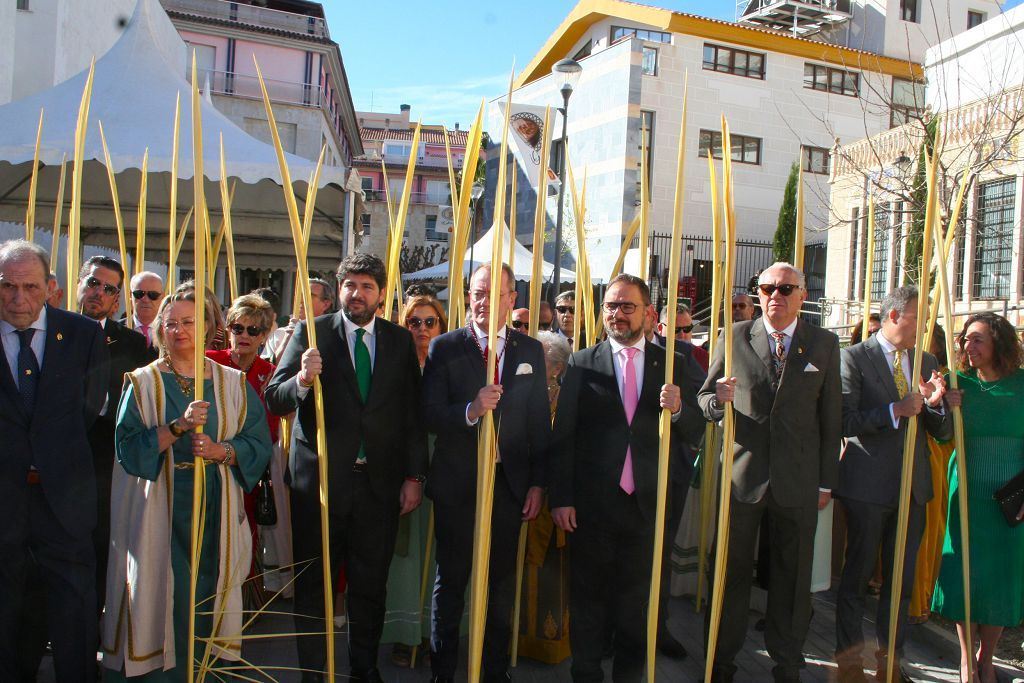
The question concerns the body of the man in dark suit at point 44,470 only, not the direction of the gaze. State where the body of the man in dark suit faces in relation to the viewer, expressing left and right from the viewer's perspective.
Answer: facing the viewer

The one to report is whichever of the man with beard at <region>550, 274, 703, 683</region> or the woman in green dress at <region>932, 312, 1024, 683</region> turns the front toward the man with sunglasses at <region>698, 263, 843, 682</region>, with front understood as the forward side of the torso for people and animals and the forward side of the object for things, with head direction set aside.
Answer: the woman in green dress

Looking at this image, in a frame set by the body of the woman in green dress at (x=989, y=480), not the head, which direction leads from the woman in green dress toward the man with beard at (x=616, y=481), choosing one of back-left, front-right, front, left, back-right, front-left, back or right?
front

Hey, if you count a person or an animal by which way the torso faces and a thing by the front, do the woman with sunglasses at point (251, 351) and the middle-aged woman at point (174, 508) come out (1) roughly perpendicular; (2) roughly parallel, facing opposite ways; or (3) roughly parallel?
roughly parallel

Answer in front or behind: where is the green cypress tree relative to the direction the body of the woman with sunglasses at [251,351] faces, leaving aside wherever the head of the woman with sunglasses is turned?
behind

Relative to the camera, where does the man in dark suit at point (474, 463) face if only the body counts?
toward the camera

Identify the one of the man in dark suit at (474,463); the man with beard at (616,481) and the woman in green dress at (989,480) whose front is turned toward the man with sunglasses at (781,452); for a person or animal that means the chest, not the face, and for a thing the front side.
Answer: the woman in green dress

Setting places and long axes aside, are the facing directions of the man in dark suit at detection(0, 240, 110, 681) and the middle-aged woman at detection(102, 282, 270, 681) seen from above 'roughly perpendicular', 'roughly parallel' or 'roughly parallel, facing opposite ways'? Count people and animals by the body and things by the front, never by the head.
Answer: roughly parallel

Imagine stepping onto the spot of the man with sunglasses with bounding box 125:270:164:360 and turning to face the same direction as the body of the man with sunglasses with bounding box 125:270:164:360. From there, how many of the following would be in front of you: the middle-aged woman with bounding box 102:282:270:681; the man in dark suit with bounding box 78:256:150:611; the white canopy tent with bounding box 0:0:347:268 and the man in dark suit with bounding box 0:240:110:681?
3

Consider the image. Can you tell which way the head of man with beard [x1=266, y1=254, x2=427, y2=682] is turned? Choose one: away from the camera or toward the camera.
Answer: toward the camera

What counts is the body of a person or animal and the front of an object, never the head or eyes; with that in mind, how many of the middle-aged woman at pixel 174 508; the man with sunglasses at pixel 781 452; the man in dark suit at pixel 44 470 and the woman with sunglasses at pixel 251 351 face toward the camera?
4

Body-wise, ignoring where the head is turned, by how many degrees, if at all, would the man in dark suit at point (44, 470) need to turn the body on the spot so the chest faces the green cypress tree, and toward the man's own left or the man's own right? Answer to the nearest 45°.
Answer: approximately 135° to the man's own left

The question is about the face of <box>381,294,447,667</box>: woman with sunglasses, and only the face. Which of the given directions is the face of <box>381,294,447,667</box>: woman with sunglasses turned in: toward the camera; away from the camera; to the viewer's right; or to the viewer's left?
toward the camera

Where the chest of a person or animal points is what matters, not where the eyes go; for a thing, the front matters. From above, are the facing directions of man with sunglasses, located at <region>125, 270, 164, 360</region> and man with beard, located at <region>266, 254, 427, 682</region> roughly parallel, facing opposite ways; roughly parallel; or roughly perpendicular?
roughly parallel

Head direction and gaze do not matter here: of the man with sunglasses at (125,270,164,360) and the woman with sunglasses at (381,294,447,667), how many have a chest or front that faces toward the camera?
2

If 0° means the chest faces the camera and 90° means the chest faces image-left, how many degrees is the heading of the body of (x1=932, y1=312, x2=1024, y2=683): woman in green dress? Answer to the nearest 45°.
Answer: approximately 45°

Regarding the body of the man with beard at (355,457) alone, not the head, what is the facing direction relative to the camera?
toward the camera
